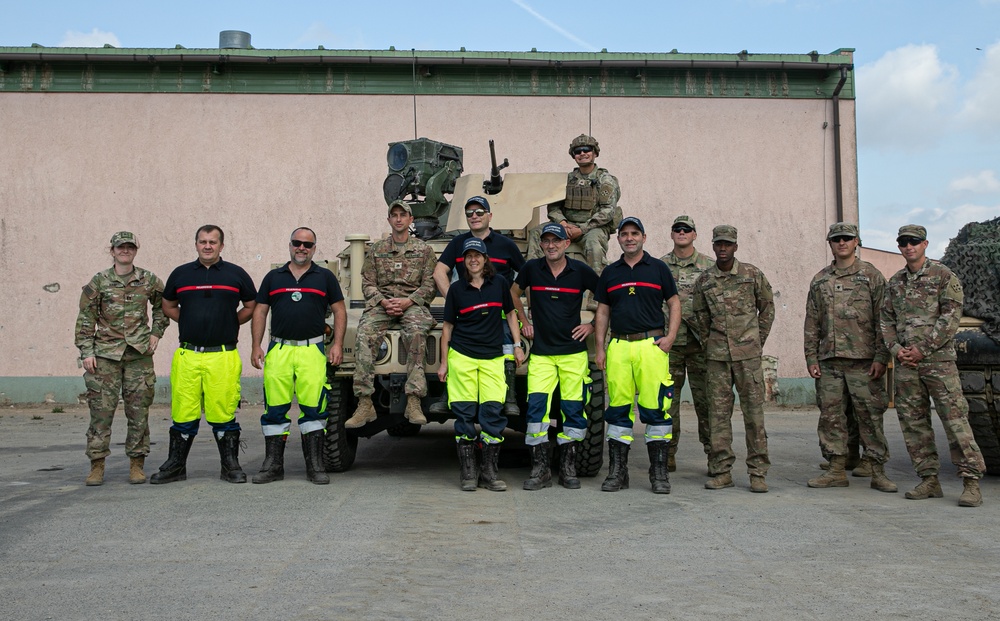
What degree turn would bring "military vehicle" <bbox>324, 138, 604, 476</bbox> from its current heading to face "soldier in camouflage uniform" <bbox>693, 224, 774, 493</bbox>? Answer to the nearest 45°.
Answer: approximately 45° to its left

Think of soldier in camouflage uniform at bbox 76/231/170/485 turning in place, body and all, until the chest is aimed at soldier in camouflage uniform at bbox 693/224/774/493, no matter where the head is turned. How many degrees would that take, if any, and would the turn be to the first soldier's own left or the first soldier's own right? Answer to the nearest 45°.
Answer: approximately 45° to the first soldier's own left

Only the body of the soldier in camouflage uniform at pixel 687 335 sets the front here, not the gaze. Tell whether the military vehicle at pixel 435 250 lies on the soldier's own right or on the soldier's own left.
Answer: on the soldier's own right

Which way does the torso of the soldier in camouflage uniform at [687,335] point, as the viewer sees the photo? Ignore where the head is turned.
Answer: toward the camera

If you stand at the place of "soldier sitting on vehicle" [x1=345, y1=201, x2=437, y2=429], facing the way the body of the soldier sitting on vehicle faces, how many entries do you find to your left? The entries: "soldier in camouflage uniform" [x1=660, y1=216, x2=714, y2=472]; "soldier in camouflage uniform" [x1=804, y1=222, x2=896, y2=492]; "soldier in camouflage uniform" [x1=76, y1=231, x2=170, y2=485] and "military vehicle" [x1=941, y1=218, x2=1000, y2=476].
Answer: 3

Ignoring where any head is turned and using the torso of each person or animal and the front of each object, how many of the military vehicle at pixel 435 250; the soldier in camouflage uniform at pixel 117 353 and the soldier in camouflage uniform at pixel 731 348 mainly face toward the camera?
3

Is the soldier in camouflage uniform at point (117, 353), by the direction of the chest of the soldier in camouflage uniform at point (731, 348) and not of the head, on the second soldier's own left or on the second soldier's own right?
on the second soldier's own right

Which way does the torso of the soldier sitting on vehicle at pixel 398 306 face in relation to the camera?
toward the camera

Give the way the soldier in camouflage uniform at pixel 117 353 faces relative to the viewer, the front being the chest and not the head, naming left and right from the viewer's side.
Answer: facing the viewer

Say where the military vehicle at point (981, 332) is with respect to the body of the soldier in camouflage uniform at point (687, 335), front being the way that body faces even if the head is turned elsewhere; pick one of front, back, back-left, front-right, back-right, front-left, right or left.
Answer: left

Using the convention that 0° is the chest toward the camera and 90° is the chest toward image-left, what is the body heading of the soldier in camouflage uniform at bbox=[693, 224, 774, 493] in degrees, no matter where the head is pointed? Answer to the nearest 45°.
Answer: approximately 0°
